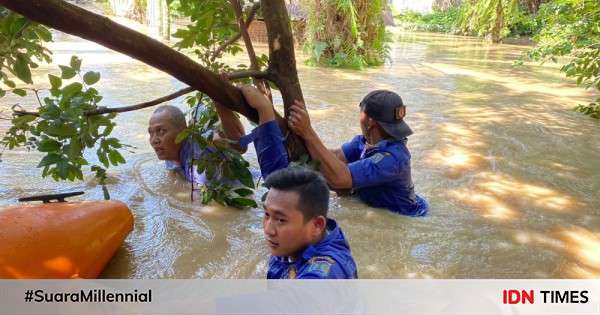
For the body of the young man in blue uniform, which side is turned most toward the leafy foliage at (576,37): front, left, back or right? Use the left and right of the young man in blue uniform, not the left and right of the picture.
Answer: back

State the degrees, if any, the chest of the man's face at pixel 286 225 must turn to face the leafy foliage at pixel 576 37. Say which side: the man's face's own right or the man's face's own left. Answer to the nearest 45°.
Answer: approximately 180°

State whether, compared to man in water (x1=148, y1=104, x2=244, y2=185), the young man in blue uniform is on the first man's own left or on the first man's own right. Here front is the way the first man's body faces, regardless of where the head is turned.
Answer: on the first man's own left

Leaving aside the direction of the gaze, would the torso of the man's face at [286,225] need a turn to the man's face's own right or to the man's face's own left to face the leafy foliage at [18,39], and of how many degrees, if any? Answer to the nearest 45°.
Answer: approximately 90° to the man's face's own right

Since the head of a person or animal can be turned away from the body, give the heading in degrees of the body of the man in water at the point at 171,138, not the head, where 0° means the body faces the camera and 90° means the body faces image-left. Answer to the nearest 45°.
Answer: approximately 45°

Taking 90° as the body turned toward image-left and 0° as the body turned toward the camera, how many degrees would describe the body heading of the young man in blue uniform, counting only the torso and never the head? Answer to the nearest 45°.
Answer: approximately 45°

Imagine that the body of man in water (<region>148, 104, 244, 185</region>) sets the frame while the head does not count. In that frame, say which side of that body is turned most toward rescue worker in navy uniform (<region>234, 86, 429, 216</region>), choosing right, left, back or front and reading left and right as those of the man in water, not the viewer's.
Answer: left

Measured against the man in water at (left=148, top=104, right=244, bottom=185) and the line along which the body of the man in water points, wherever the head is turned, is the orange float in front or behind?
in front
